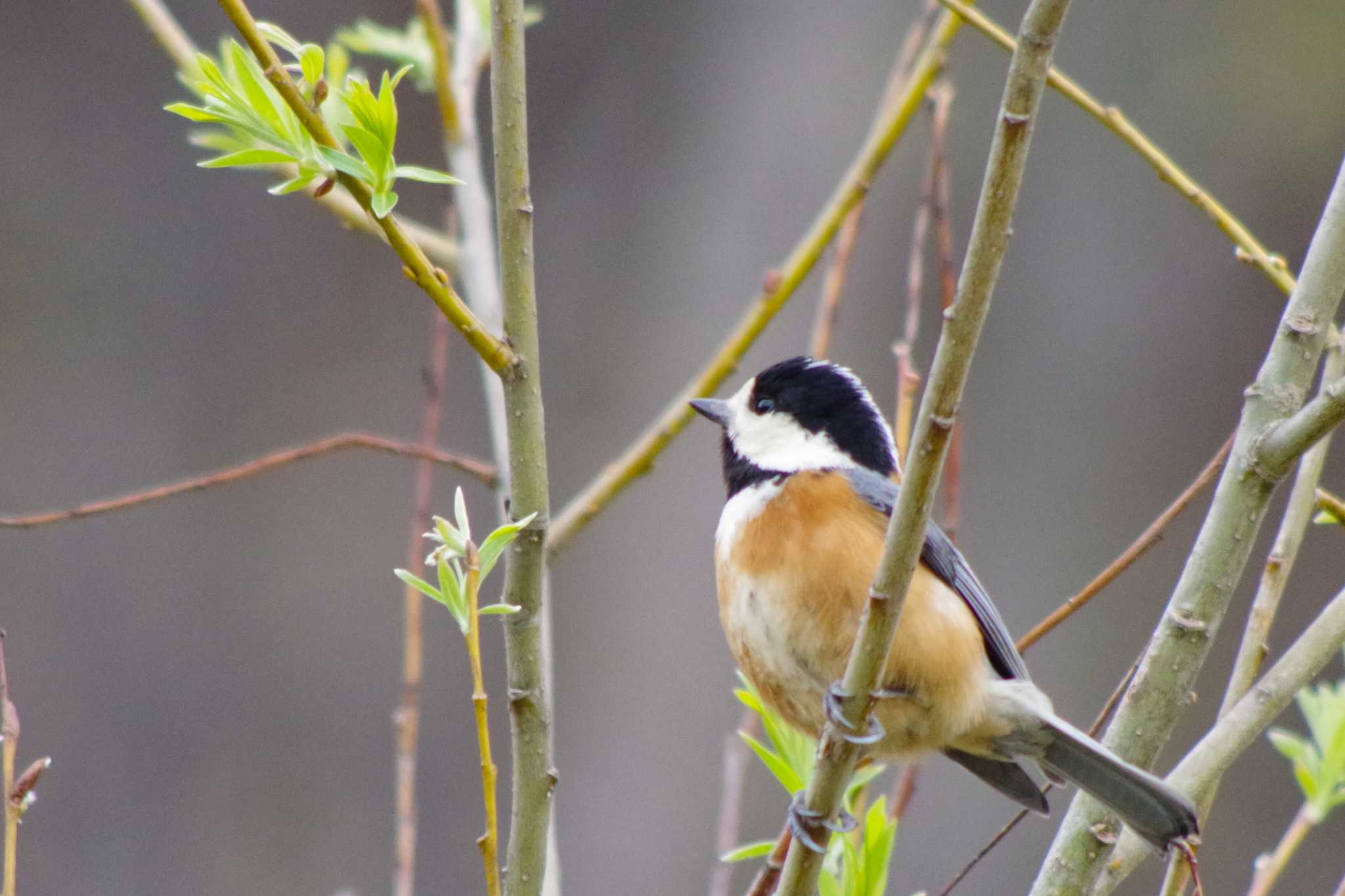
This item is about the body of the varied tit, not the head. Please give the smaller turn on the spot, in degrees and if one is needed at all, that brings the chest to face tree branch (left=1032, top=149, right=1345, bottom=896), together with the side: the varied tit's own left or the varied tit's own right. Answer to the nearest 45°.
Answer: approximately 135° to the varied tit's own left

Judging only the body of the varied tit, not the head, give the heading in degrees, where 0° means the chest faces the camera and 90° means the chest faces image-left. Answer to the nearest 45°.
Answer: approximately 90°

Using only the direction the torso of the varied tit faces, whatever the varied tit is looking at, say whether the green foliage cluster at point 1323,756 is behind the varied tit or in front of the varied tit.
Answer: behind
